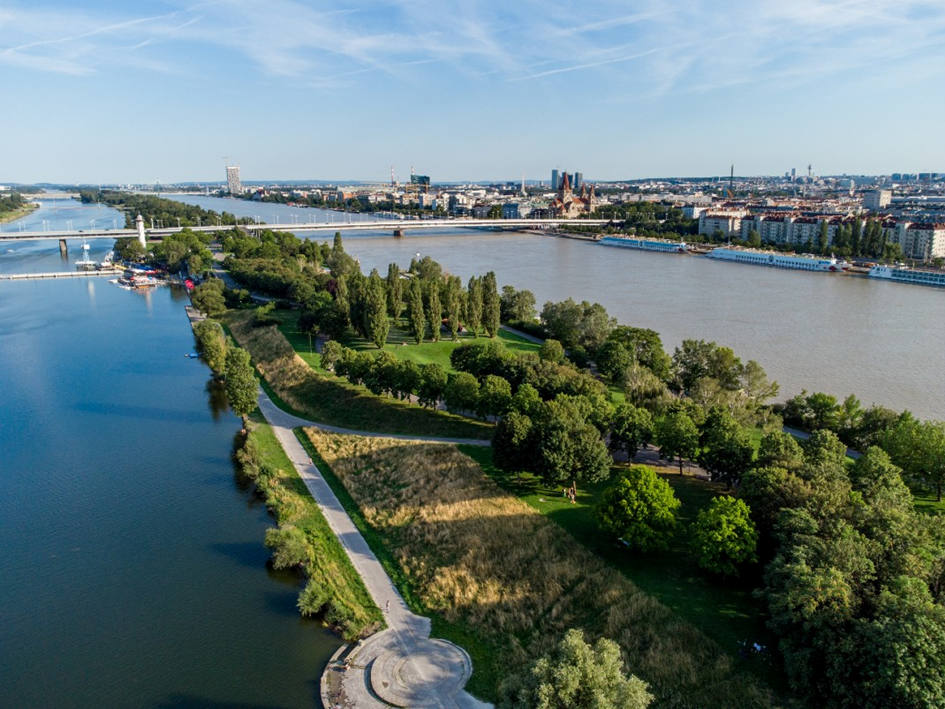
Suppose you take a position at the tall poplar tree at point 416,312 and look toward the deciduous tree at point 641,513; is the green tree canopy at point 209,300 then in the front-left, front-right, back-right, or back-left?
back-right
